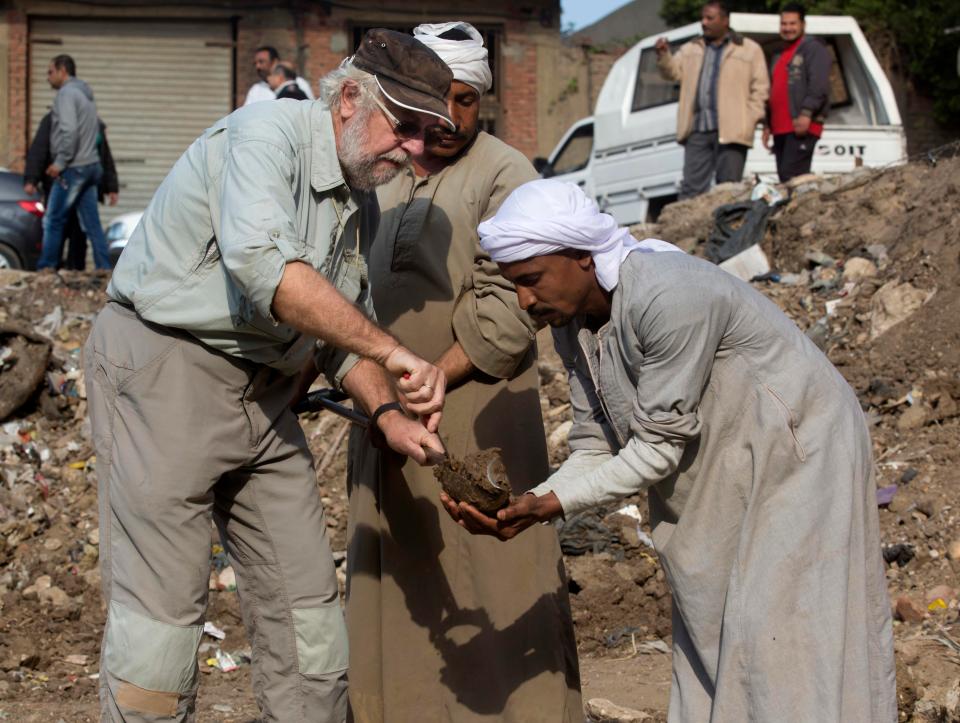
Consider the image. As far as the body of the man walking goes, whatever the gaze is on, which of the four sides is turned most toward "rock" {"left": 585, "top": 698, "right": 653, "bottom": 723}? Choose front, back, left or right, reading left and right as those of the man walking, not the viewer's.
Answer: left

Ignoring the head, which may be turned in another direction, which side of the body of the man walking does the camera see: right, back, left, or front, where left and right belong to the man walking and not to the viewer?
left

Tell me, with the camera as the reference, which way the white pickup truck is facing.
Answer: facing away from the viewer and to the left of the viewer

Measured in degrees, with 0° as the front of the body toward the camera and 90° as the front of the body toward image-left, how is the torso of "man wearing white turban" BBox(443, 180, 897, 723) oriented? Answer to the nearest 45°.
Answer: approximately 90°

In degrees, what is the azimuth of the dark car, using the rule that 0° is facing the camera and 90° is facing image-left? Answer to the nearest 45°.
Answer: approximately 90°

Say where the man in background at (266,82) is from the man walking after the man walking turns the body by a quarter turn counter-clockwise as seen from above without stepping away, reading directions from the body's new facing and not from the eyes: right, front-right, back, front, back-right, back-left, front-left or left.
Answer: left

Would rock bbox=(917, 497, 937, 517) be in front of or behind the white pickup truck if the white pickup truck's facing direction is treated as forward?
behind

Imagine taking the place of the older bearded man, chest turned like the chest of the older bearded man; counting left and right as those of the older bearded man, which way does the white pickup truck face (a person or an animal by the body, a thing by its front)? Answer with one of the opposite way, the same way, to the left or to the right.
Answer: the opposite way

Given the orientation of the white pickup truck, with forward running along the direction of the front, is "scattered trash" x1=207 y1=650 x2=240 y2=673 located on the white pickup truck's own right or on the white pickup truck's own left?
on the white pickup truck's own left

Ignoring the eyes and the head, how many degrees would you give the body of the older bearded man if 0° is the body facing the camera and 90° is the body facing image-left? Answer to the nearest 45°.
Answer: approximately 315°

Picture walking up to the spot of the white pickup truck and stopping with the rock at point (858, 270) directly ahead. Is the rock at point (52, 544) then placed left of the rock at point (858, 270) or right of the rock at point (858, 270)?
right

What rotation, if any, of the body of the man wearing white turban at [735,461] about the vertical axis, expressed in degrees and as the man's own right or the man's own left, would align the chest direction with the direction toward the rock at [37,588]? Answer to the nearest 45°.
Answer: approximately 45° to the man's own right

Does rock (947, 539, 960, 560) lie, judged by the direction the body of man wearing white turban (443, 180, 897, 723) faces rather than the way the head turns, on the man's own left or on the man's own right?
on the man's own right

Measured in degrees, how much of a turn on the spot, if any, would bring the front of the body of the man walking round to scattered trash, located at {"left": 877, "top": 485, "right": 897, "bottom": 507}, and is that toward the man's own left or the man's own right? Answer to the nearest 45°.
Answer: approximately 135° to the man's own left

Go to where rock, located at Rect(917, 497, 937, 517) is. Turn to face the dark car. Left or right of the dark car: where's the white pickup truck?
right
